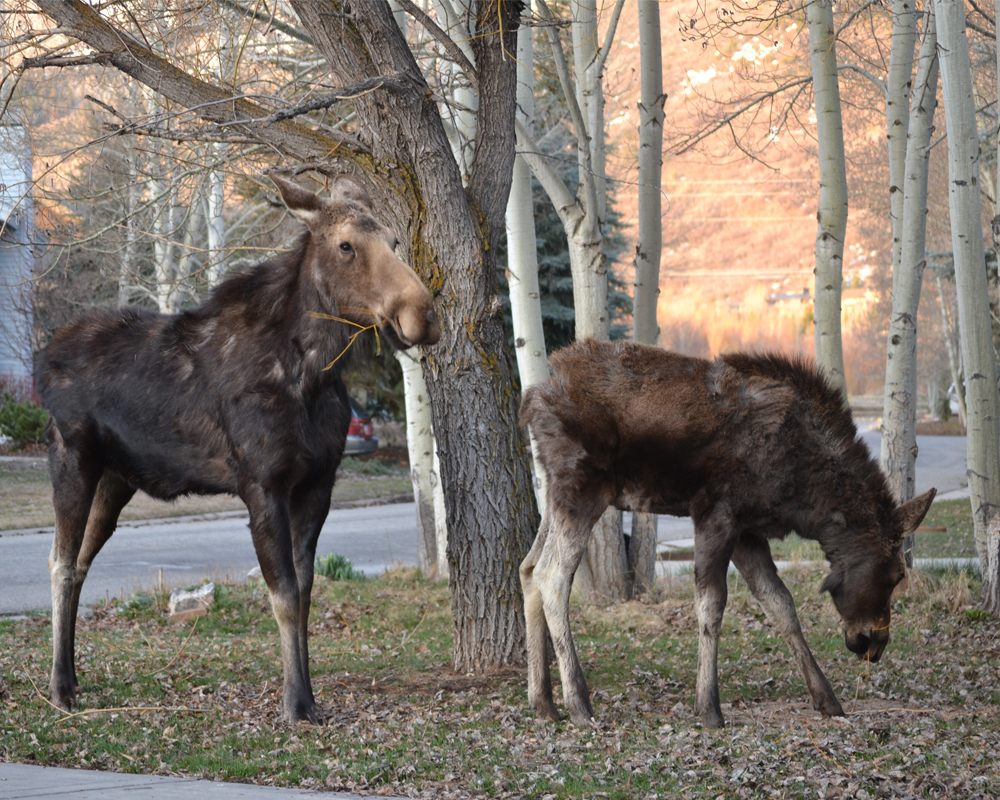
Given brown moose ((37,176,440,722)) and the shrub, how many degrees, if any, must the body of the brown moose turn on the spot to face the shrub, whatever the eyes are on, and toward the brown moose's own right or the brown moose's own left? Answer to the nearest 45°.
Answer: approximately 135° to the brown moose's own left

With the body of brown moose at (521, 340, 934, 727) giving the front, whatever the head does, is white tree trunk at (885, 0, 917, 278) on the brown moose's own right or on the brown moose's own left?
on the brown moose's own left

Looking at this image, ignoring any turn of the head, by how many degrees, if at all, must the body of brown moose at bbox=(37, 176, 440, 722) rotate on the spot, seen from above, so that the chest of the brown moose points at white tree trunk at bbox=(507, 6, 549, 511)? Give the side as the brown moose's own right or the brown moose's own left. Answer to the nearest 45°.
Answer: approximately 90° to the brown moose's own left

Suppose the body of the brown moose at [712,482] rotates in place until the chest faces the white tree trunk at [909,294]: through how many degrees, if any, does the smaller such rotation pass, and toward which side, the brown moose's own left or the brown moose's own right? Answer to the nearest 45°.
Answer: approximately 90° to the brown moose's own left

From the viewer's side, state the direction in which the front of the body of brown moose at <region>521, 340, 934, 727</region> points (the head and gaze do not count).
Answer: to the viewer's right
